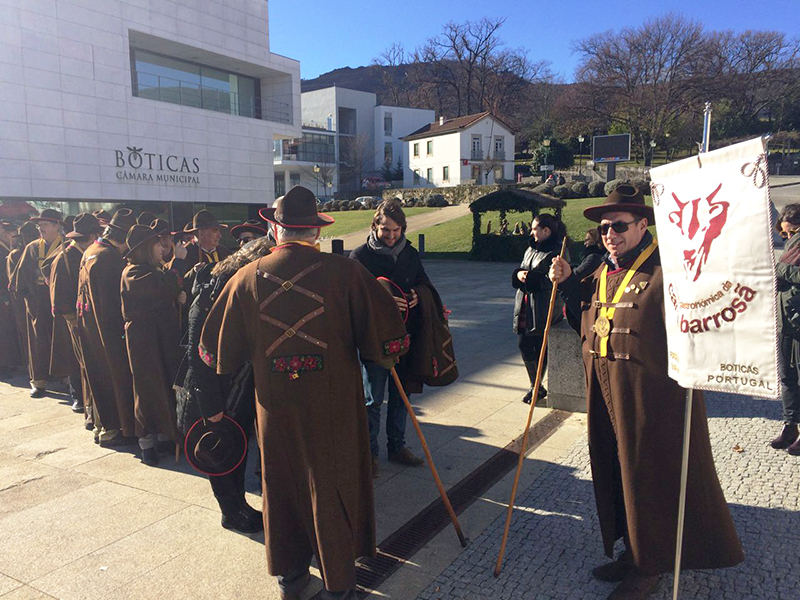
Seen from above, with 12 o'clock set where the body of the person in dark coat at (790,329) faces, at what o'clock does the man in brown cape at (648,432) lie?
The man in brown cape is roughly at 11 o'clock from the person in dark coat.

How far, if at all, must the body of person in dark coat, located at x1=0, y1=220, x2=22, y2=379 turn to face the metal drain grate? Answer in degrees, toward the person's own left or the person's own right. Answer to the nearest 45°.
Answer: approximately 90° to the person's own right

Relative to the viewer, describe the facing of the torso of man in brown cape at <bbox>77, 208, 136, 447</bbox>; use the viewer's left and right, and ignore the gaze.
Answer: facing away from the viewer and to the right of the viewer

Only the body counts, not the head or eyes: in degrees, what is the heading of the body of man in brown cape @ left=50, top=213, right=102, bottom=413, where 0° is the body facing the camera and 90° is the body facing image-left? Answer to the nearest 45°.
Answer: approximately 270°

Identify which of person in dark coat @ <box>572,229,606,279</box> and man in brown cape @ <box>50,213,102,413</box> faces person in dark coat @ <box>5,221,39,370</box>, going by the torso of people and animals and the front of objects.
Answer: person in dark coat @ <box>572,229,606,279</box>

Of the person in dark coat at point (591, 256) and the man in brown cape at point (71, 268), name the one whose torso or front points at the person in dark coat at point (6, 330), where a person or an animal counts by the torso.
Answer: the person in dark coat at point (591, 256)

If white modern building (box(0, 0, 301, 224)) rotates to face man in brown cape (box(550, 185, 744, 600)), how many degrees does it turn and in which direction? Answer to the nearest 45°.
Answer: approximately 45° to its right

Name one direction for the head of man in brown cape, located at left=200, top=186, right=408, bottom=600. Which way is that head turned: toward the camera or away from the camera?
away from the camera

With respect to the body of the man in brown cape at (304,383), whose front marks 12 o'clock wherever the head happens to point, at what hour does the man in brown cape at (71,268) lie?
the man in brown cape at (71,268) is roughly at 11 o'clock from the man in brown cape at (304,383).

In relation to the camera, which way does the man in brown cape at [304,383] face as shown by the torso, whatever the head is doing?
away from the camera
